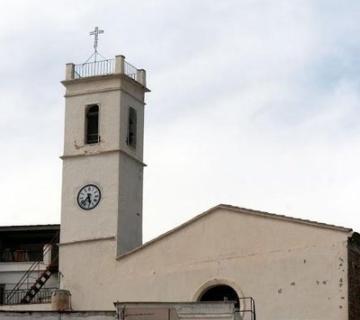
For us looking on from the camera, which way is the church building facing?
facing the viewer and to the left of the viewer
